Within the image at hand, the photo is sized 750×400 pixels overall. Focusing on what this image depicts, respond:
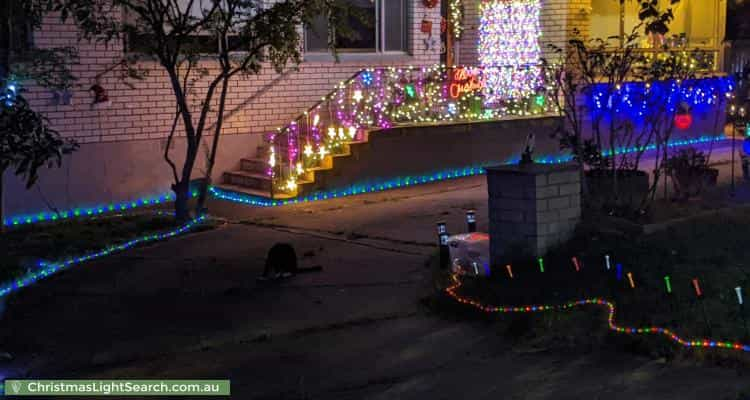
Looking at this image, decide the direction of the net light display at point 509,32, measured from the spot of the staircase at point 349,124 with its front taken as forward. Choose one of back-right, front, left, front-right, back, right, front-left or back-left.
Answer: back

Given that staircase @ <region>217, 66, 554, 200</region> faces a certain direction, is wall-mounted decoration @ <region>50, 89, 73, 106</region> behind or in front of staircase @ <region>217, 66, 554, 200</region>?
in front

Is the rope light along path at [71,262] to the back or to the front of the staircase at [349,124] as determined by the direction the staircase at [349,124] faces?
to the front

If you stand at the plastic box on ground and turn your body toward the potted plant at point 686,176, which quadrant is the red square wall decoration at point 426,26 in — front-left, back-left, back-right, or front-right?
front-left

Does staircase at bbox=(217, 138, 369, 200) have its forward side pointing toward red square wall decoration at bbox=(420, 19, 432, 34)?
no

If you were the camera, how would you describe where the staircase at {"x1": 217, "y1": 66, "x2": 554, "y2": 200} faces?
facing the viewer and to the left of the viewer
